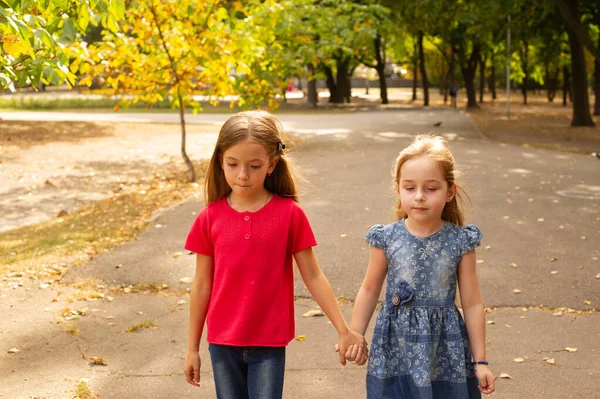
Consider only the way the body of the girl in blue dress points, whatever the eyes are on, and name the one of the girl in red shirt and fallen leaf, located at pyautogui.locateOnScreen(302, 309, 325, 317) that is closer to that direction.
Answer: the girl in red shirt

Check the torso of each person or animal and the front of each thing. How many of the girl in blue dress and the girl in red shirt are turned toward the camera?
2

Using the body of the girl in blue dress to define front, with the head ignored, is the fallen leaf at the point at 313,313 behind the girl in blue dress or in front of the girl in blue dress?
behind

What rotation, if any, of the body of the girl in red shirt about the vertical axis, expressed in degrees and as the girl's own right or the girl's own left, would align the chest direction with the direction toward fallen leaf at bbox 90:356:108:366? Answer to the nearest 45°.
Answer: approximately 135° to the girl's own right

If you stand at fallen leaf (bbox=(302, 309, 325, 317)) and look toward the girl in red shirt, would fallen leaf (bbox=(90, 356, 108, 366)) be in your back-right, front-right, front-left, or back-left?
front-right

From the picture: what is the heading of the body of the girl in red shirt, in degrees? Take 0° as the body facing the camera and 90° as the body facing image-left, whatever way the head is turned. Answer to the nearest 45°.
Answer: approximately 0°

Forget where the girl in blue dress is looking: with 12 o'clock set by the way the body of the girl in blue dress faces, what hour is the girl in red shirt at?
The girl in red shirt is roughly at 3 o'clock from the girl in blue dress.

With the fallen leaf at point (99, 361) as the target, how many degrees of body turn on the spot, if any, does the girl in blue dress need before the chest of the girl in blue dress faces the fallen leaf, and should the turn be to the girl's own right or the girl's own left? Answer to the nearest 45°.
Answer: approximately 135° to the girl's own right

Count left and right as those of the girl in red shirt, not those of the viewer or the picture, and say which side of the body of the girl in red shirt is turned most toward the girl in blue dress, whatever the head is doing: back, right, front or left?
left

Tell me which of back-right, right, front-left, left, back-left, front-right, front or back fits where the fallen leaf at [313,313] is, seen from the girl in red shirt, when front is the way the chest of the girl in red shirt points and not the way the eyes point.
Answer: back

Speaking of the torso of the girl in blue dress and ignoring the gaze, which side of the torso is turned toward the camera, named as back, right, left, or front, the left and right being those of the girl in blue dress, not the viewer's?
front
